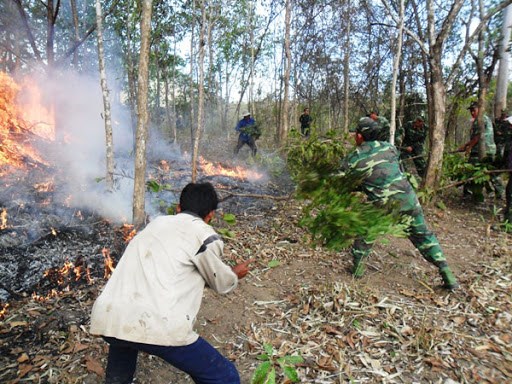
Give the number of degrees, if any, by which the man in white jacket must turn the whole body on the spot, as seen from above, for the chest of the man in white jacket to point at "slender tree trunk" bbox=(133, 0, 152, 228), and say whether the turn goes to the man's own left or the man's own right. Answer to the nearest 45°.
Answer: approximately 45° to the man's own left

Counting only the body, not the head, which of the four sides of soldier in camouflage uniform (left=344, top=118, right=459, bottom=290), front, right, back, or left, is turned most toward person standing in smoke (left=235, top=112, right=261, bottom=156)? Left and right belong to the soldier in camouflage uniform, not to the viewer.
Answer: front

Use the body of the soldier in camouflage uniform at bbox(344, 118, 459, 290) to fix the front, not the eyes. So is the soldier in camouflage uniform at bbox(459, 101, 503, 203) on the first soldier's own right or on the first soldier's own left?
on the first soldier's own right

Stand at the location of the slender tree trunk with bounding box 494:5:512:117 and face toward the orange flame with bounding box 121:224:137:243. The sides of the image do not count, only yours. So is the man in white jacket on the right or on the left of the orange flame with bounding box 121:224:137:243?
left

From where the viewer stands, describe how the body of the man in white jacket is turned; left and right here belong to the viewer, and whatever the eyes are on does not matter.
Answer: facing away from the viewer and to the right of the viewer

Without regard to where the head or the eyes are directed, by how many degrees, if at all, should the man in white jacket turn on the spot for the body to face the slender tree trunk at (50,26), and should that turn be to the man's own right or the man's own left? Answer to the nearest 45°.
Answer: approximately 45° to the man's own left

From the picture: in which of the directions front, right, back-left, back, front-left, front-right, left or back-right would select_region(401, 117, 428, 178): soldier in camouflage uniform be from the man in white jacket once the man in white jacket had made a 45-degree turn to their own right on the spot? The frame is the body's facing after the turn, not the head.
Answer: front-left

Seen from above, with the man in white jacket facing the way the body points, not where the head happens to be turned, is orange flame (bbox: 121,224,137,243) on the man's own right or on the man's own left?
on the man's own left

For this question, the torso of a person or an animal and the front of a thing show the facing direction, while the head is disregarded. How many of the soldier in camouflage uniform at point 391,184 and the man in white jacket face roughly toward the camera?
0

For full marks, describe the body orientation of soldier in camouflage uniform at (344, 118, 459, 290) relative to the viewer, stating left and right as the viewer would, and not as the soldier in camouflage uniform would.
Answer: facing away from the viewer and to the left of the viewer

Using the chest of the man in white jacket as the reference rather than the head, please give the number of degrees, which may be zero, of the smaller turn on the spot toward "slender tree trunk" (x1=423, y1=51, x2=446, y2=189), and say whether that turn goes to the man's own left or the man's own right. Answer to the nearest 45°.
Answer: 0° — they already face it

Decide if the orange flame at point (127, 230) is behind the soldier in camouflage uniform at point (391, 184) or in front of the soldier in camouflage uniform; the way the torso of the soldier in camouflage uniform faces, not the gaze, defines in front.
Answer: in front

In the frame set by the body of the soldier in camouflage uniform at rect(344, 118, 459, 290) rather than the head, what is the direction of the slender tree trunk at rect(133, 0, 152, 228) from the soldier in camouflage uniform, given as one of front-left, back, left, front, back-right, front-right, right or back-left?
front-left
